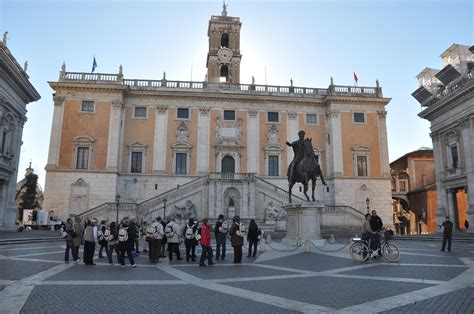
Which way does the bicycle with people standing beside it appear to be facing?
to the viewer's right

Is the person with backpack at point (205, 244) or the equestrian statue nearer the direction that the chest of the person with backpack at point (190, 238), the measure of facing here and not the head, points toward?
the equestrian statue

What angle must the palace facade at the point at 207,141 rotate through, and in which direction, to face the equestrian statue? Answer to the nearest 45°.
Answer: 0° — it already faces it

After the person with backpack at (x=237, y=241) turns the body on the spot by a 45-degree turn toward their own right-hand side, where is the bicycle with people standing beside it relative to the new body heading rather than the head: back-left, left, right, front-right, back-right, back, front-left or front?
front-right

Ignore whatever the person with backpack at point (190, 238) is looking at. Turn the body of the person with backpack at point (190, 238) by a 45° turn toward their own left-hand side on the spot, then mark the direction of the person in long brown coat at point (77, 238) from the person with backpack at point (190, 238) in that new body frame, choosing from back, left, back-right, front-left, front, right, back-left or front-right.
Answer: front-left

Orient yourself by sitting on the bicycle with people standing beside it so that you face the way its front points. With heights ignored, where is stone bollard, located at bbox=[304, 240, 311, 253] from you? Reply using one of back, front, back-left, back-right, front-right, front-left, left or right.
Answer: back-left

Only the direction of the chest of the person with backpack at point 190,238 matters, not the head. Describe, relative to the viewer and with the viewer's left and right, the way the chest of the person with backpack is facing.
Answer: facing away from the viewer

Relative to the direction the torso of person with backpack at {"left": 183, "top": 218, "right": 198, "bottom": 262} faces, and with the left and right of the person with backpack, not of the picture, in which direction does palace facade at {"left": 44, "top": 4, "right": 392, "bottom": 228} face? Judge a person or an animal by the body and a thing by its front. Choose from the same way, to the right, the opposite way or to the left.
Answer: the opposite way

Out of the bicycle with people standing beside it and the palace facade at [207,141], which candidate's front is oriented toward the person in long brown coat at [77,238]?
the palace facade

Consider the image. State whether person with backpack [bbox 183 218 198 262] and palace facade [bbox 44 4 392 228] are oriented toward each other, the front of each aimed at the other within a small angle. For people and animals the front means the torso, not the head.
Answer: yes
